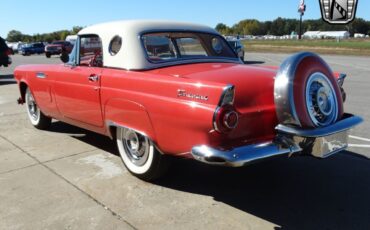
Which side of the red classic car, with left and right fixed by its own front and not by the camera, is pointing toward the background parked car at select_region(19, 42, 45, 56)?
front

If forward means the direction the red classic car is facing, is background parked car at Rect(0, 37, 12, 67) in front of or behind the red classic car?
in front

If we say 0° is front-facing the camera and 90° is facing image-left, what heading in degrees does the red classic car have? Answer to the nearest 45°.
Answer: approximately 135°
